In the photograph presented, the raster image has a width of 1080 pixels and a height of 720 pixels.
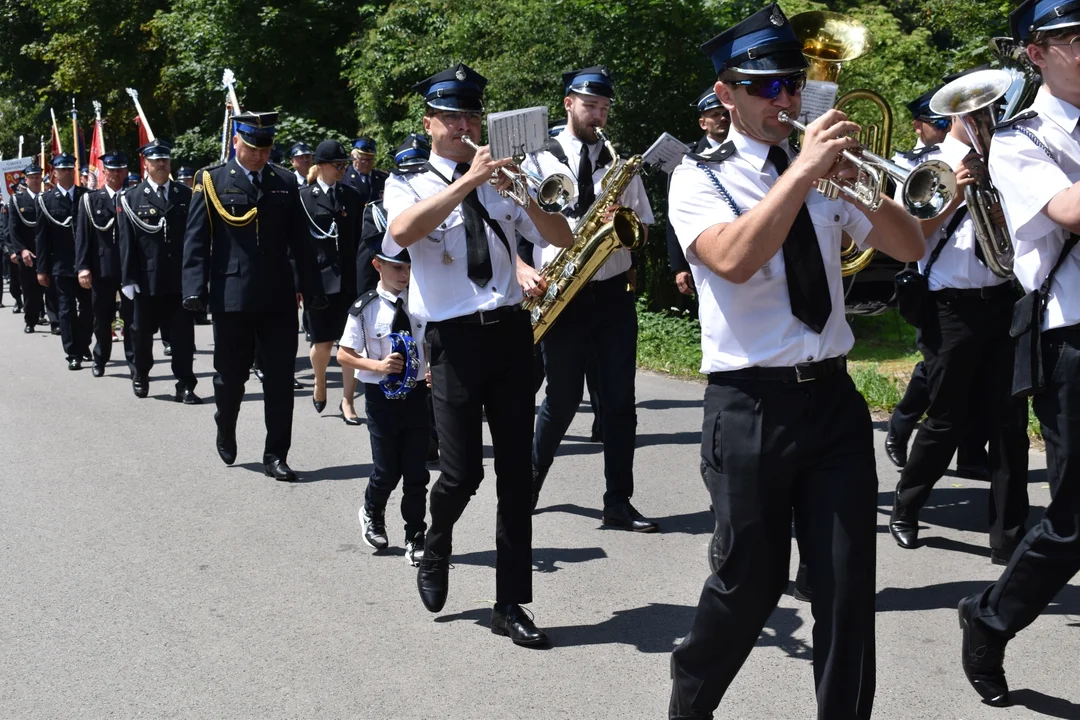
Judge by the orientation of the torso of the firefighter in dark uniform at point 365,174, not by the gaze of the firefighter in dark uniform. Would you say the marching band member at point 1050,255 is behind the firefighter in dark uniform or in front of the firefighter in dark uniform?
in front

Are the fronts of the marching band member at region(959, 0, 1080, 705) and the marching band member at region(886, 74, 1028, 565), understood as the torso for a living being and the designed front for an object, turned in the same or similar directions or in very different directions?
same or similar directions

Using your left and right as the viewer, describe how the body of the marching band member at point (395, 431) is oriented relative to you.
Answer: facing the viewer and to the right of the viewer

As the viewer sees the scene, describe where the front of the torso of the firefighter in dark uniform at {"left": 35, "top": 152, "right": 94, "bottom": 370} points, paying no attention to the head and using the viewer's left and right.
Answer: facing the viewer

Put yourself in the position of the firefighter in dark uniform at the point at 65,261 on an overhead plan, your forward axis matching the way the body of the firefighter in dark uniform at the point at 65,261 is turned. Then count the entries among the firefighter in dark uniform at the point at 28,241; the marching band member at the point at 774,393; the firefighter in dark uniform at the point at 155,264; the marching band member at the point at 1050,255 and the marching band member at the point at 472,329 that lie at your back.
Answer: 1

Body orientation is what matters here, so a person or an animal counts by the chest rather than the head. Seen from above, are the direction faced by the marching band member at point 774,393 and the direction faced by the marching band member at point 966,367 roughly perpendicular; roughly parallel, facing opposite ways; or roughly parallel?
roughly parallel

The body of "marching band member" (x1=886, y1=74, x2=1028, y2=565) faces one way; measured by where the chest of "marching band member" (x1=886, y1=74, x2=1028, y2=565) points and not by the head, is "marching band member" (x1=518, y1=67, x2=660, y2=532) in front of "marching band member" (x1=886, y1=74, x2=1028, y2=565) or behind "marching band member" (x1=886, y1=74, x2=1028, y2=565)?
behind

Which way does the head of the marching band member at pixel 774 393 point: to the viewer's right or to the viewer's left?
to the viewer's right

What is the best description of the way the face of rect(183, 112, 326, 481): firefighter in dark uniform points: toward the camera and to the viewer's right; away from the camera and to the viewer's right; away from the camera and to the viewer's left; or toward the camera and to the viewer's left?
toward the camera and to the viewer's right

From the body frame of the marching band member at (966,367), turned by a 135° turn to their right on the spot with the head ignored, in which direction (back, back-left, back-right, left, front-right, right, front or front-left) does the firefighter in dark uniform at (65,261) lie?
front-right

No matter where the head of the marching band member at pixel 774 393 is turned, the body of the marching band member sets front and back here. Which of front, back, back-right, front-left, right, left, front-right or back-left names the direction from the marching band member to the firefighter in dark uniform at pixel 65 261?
back

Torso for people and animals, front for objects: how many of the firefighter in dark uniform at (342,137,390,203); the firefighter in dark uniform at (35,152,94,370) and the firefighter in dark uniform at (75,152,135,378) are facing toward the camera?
3

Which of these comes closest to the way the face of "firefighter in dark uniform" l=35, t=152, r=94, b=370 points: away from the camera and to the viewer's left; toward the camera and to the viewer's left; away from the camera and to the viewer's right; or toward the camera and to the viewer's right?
toward the camera and to the viewer's right

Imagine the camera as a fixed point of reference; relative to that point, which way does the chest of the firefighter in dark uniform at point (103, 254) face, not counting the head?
toward the camera

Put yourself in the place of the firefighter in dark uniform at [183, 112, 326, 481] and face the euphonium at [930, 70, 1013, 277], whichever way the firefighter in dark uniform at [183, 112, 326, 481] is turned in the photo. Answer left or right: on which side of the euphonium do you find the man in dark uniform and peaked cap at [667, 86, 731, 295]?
left
